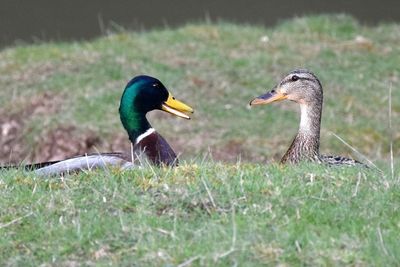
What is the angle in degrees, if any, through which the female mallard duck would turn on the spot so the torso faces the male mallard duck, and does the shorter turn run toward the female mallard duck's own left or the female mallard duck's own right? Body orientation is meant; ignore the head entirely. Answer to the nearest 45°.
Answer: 0° — it already faces it

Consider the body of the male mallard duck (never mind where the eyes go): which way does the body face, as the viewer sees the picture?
to the viewer's right

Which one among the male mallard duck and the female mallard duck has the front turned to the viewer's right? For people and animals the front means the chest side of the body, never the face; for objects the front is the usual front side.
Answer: the male mallard duck

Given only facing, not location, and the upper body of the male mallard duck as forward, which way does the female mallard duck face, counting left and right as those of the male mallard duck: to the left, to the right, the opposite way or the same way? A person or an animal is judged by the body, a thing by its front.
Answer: the opposite way

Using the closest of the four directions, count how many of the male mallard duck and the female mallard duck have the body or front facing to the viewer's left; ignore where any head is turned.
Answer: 1

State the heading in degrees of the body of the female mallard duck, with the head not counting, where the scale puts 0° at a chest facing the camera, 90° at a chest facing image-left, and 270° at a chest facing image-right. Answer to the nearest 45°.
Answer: approximately 90°

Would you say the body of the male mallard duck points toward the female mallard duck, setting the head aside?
yes
